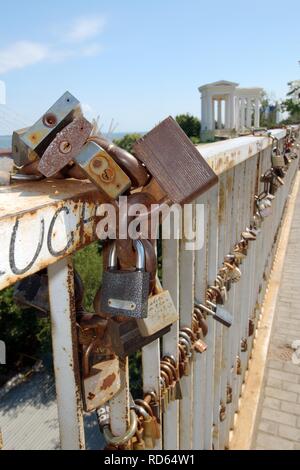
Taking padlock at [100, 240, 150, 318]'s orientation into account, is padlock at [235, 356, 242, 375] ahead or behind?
behind

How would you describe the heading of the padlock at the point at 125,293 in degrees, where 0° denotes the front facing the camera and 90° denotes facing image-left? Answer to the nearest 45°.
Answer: approximately 0°

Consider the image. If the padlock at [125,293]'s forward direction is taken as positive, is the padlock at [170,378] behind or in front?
behind

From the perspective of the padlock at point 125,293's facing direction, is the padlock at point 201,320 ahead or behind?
behind

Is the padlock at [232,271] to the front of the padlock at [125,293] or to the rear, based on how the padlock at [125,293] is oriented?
to the rear
